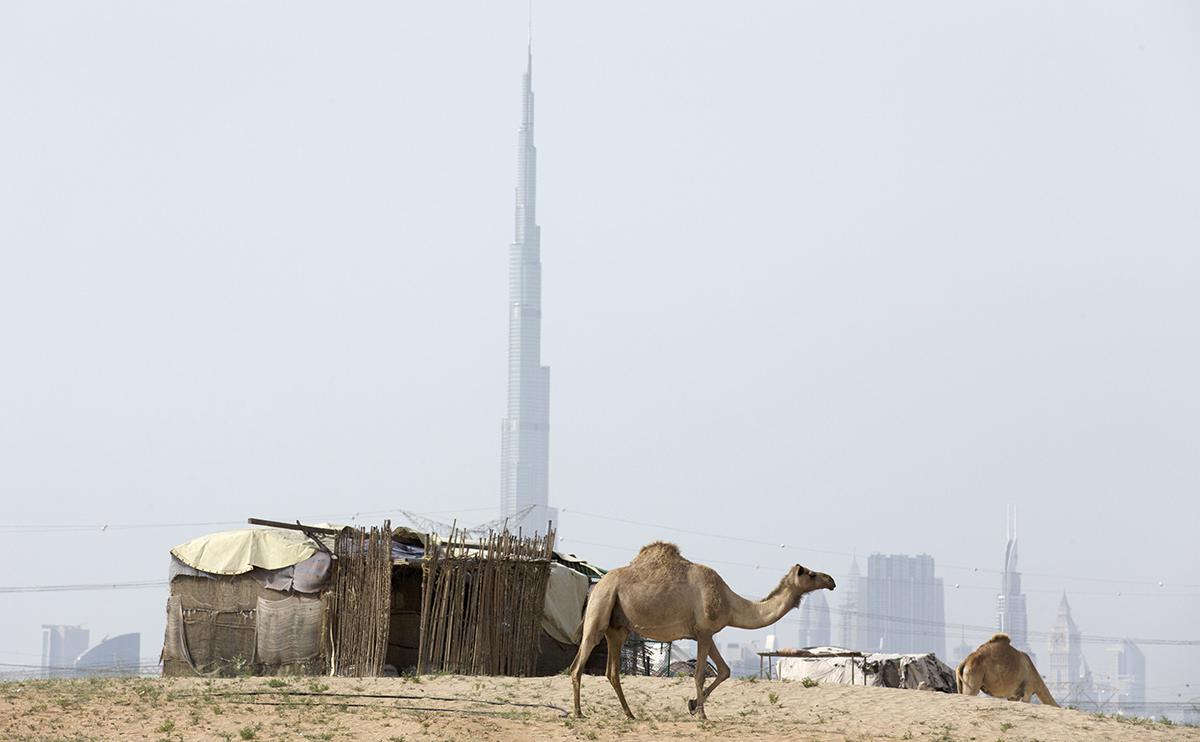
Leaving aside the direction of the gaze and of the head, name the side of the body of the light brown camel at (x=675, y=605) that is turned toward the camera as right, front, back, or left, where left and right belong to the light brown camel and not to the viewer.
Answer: right

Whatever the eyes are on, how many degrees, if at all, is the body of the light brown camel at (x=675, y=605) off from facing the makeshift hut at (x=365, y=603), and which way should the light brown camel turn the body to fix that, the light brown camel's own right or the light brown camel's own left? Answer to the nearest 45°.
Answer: approximately 135° to the light brown camel's own left

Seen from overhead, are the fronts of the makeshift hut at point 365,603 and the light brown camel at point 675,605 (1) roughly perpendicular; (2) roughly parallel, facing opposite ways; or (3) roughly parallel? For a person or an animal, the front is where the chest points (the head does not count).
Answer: roughly perpendicular

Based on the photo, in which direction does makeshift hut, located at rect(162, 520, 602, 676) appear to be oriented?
toward the camera

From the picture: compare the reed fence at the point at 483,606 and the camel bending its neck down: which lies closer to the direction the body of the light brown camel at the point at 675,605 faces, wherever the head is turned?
the camel bending its neck down

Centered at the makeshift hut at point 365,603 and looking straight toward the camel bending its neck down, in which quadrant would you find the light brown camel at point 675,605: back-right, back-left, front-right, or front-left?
front-right

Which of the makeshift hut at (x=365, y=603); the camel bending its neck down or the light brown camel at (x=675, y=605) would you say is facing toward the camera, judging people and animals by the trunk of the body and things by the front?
the makeshift hut

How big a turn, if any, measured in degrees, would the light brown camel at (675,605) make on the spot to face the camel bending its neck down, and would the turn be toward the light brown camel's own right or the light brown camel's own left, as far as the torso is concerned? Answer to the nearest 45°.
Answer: approximately 45° to the light brown camel's own left
